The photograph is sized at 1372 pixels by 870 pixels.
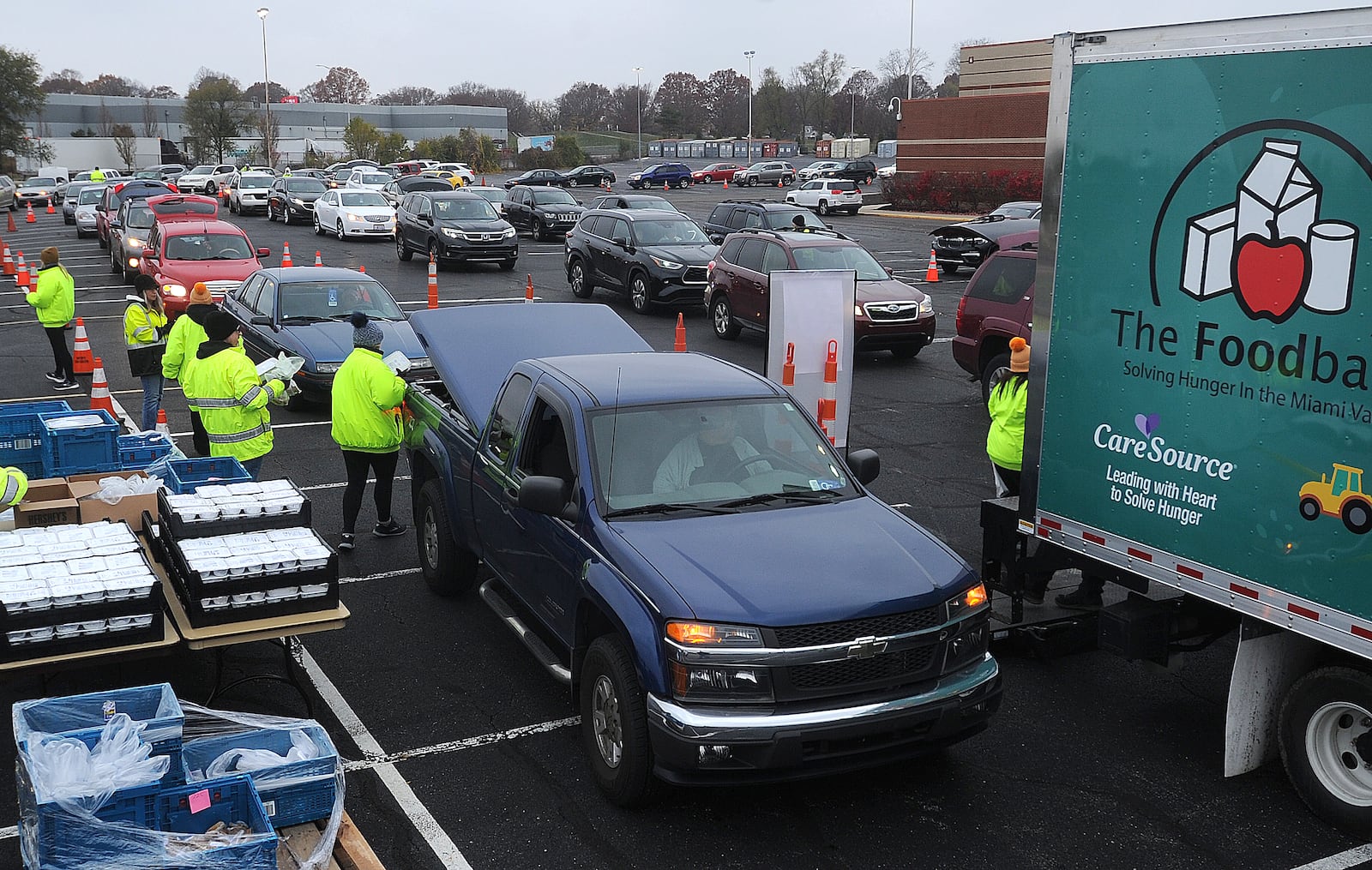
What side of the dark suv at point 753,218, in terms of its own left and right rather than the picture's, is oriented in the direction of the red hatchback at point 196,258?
right

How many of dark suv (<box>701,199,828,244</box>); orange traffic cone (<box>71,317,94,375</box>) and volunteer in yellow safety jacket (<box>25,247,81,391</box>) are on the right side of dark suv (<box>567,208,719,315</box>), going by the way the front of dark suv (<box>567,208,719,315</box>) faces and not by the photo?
2

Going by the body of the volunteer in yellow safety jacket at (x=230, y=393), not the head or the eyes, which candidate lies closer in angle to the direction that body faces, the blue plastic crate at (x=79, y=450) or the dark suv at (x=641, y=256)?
the dark suv

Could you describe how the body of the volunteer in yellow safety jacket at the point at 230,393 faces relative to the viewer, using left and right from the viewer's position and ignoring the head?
facing away from the viewer and to the right of the viewer

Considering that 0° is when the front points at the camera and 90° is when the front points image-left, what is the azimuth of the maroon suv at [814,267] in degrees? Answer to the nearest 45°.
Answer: approximately 315°

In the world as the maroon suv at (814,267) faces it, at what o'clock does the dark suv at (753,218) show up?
The dark suv is roughly at 7 o'clock from the maroon suv.

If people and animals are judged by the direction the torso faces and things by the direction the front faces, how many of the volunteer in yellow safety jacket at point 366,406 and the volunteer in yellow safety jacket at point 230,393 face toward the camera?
0

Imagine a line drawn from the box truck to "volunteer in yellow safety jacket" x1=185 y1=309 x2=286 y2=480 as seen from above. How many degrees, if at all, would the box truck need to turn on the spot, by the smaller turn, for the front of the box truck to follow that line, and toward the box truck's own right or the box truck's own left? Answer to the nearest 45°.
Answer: approximately 135° to the box truck's own right

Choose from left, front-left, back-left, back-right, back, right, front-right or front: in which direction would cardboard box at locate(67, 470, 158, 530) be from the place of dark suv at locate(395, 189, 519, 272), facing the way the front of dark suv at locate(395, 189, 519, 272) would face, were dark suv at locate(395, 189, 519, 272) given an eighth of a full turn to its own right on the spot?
front

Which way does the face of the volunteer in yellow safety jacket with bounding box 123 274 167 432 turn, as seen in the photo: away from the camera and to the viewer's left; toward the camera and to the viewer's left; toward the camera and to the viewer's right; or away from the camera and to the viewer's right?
toward the camera and to the viewer's right

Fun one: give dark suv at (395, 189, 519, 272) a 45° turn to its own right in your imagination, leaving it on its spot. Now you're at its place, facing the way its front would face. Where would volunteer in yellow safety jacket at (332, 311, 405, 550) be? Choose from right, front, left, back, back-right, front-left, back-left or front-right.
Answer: front

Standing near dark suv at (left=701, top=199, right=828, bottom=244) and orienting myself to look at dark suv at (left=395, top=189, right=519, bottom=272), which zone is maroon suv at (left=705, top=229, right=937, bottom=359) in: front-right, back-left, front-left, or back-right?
back-left

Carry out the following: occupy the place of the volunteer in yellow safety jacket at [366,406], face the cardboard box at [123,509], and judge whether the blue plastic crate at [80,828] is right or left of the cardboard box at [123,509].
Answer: left

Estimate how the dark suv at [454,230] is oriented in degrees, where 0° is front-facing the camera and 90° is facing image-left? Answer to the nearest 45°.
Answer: approximately 315°
